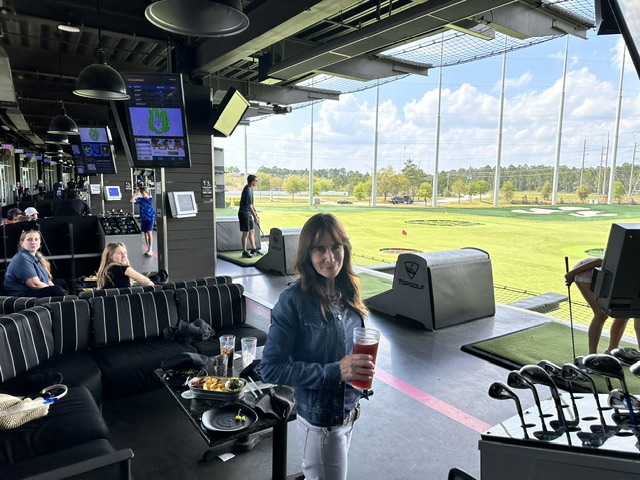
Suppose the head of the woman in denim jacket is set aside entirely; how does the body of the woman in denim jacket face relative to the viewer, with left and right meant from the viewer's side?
facing the viewer and to the right of the viewer

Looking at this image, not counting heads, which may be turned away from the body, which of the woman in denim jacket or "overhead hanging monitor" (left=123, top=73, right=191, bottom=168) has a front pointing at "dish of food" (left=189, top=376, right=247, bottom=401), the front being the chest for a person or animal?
the overhead hanging monitor

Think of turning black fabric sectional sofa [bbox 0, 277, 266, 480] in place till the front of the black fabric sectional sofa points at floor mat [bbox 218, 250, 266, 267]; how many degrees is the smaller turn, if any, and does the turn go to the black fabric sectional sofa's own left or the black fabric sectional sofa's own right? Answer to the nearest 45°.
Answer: approximately 90° to the black fabric sectional sofa's own left

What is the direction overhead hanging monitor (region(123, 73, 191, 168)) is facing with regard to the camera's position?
facing the viewer

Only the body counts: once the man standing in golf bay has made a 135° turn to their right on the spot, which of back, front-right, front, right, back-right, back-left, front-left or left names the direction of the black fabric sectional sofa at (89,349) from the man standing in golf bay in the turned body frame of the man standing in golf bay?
front-left

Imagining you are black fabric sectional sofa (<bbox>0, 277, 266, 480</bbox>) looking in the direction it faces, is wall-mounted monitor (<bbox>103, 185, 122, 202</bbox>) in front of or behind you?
behind

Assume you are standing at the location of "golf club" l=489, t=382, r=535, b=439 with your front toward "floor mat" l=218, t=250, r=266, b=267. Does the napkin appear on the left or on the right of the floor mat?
left

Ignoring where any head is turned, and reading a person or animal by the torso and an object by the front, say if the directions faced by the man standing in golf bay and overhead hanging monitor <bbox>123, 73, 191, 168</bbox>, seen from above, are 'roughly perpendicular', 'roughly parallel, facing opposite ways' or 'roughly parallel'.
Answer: roughly perpendicular

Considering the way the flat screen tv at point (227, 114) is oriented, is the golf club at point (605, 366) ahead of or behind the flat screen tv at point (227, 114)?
ahead

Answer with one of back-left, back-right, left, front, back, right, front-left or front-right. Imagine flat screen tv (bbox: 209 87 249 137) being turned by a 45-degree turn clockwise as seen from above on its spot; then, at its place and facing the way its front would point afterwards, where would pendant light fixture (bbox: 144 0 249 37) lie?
front

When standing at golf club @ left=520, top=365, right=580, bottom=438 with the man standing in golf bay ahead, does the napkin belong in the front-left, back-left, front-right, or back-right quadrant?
front-left

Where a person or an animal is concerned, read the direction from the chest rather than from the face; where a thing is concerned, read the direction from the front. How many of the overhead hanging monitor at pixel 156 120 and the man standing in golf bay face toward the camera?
1

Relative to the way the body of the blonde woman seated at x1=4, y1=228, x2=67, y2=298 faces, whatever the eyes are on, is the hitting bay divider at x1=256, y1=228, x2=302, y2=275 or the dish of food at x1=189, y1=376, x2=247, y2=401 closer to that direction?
the dish of food

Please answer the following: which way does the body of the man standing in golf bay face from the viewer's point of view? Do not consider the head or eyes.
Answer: to the viewer's right
